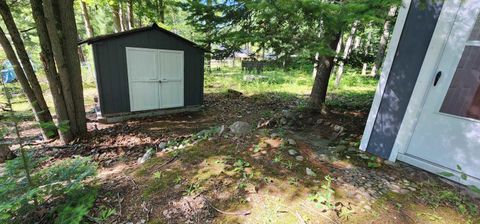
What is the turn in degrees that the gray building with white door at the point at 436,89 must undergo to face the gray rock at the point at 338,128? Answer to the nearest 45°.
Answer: approximately 135° to its right

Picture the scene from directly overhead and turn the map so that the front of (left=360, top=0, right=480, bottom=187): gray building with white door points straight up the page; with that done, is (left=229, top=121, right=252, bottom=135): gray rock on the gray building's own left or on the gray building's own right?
on the gray building's own right

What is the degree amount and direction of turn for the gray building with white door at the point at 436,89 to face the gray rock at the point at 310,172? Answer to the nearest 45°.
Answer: approximately 45° to its right

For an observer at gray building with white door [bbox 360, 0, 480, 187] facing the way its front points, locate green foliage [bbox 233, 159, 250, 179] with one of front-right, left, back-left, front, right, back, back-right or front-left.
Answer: front-right

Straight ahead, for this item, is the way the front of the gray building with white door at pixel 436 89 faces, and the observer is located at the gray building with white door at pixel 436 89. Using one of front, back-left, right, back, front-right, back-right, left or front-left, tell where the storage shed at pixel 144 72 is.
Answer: right

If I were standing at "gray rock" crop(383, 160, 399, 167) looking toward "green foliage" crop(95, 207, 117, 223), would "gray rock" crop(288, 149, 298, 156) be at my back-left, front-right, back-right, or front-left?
front-right

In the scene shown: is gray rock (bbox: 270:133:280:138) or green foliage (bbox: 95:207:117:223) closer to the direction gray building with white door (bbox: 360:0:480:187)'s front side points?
the green foliage

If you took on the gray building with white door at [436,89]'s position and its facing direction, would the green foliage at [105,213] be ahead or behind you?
ahead

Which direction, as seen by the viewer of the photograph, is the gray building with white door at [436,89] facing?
facing the viewer

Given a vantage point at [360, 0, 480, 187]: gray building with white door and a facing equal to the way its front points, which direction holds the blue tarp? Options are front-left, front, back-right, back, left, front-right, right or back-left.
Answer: front-right

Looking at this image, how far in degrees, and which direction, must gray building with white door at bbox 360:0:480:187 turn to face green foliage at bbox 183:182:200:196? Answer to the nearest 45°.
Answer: approximately 45° to its right
